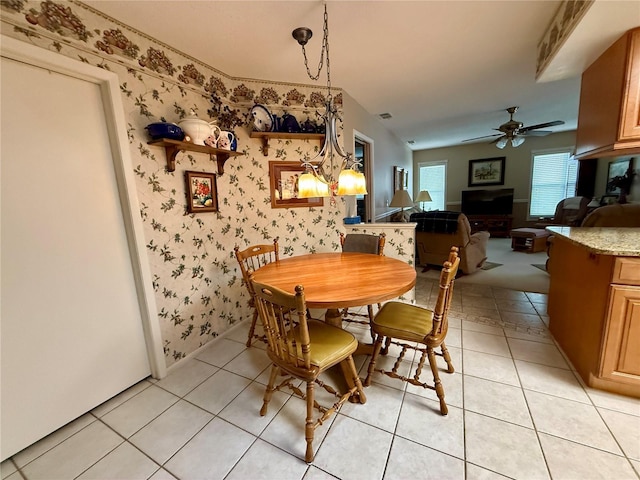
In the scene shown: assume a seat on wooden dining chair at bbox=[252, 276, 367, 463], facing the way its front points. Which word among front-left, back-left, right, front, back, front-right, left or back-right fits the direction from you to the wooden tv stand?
front

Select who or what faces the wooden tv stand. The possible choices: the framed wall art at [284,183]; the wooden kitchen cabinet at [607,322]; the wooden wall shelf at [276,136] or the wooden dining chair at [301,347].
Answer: the wooden dining chair

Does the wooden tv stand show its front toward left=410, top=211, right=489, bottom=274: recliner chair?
yes

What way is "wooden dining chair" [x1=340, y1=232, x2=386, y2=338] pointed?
toward the camera

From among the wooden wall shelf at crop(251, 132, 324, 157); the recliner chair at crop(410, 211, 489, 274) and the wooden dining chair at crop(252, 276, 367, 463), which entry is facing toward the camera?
the wooden wall shelf

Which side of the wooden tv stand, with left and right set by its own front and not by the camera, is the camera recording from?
front

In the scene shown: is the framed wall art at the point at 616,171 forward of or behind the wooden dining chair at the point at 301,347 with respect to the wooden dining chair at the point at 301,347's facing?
forward

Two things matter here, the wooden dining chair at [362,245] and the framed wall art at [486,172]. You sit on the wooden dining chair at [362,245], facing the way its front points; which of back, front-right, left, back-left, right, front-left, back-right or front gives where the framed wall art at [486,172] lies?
back-left

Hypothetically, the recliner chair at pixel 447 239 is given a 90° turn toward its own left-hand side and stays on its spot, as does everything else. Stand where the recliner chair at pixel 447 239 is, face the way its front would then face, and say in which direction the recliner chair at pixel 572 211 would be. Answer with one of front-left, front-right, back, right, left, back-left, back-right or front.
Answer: right

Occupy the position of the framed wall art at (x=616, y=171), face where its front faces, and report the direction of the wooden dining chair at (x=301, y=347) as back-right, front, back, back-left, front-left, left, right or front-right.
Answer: front-left

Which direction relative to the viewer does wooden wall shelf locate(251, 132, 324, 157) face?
toward the camera

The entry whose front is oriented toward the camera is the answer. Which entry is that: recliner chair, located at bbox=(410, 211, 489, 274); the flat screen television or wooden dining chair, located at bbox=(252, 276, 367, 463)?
the flat screen television

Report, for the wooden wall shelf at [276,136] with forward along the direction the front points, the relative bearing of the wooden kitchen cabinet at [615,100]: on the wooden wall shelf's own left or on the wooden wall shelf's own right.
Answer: on the wooden wall shelf's own left

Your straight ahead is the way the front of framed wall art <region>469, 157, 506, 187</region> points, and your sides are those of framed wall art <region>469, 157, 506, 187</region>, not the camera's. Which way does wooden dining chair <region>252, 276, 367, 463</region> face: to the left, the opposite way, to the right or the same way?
the opposite way

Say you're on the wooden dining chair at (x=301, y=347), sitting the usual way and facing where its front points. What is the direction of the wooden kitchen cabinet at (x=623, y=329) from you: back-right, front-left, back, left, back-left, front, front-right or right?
front-right

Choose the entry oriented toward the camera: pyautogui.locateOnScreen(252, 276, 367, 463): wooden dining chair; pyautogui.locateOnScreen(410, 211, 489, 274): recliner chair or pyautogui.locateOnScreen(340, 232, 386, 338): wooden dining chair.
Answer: pyautogui.locateOnScreen(340, 232, 386, 338): wooden dining chair

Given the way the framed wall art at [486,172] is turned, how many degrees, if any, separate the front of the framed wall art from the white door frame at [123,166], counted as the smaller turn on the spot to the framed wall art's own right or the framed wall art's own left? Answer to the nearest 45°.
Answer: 0° — it already faces it

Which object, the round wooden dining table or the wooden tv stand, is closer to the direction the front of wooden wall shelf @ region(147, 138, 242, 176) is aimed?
the round wooden dining table

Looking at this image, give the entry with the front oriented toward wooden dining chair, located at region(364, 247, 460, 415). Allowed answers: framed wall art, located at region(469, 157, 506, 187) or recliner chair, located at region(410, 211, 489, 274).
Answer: the framed wall art

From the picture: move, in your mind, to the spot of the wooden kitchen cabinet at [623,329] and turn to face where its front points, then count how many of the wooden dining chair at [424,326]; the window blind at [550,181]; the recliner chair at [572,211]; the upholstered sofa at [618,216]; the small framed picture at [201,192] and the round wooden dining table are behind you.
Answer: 3

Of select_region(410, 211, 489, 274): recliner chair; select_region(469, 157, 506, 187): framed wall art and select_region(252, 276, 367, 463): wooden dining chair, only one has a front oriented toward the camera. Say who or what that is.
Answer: the framed wall art
